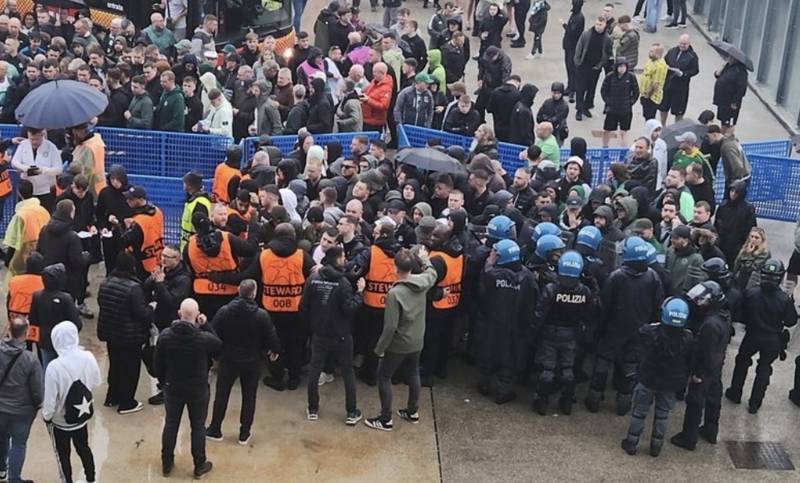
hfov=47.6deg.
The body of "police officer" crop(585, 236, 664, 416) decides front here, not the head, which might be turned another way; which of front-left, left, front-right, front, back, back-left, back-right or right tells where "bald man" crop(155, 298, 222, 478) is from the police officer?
back-left

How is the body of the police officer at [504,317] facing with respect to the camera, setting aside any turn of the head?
away from the camera

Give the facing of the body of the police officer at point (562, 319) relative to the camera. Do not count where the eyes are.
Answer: away from the camera

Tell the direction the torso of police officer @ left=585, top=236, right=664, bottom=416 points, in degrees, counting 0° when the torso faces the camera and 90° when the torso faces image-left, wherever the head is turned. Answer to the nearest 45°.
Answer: approximately 180°

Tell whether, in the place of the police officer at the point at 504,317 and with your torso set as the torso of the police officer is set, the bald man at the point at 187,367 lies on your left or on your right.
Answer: on your left

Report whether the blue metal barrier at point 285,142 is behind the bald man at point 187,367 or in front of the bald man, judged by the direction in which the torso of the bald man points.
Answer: in front

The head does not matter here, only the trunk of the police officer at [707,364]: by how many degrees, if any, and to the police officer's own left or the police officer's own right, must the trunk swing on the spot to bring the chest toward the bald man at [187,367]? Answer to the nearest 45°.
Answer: approximately 45° to the police officer's own left

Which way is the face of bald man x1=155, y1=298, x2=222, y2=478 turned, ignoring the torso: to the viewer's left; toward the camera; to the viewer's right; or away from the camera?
away from the camera

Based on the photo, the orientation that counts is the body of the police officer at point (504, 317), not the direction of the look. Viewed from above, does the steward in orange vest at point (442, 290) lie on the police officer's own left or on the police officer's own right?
on the police officer's own left

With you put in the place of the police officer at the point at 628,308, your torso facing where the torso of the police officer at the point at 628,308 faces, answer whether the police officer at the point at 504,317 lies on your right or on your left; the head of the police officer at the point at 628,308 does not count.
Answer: on your left
